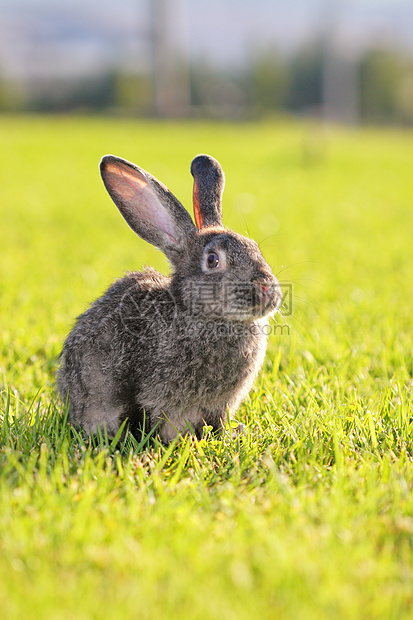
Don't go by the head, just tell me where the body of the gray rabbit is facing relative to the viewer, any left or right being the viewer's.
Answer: facing the viewer and to the right of the viewer
